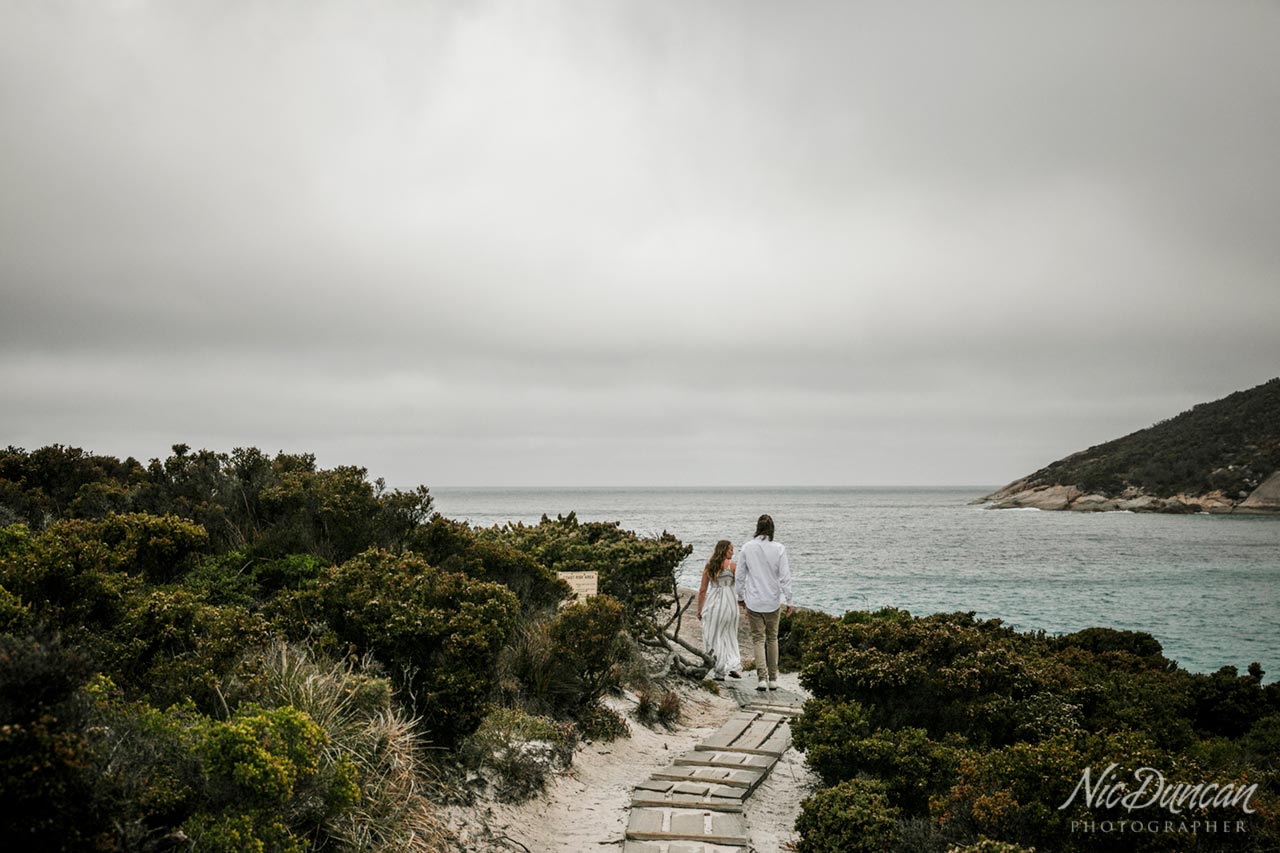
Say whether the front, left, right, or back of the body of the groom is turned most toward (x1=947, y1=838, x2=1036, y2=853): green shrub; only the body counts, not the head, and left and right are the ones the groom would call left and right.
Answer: back

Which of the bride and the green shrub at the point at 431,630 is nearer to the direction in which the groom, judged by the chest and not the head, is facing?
the bride

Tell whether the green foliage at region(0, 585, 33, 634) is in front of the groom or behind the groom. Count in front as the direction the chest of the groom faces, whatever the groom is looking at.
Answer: behind

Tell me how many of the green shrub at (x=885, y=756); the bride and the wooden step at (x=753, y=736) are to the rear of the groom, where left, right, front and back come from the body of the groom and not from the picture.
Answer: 2

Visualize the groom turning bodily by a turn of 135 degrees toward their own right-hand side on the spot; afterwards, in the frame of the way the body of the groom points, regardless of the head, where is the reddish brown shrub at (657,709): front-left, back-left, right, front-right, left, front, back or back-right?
right

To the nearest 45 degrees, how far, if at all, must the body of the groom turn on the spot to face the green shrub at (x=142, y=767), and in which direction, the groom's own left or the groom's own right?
approximately 180°

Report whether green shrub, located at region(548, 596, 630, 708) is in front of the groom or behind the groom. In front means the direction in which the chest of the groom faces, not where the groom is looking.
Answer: behind

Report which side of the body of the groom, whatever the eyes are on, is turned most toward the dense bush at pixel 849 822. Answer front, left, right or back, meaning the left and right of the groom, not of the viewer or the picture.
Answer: back

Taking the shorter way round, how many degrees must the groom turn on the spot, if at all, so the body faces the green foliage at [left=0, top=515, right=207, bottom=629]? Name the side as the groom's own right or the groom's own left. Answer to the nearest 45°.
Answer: approximately 135° to the groom's own left

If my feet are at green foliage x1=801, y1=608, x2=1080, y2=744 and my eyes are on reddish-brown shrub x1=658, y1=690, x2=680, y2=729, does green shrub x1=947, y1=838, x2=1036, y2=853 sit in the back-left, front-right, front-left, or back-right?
front-left

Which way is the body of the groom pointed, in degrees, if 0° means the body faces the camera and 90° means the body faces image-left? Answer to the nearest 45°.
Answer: approximately 180°

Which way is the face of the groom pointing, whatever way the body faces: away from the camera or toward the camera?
away from the camera

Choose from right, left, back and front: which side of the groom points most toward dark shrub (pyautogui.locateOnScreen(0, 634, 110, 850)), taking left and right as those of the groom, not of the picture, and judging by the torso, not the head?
back

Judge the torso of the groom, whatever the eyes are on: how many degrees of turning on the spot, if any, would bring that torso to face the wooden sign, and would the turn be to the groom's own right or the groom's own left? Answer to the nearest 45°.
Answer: approximately 135° to the groom's own left

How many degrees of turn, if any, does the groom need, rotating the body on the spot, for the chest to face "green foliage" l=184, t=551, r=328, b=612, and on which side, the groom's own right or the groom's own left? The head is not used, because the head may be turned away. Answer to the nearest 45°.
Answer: approximately 135° to the groom's own left

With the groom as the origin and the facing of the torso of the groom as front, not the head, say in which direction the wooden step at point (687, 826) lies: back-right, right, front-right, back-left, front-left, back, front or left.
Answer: back
